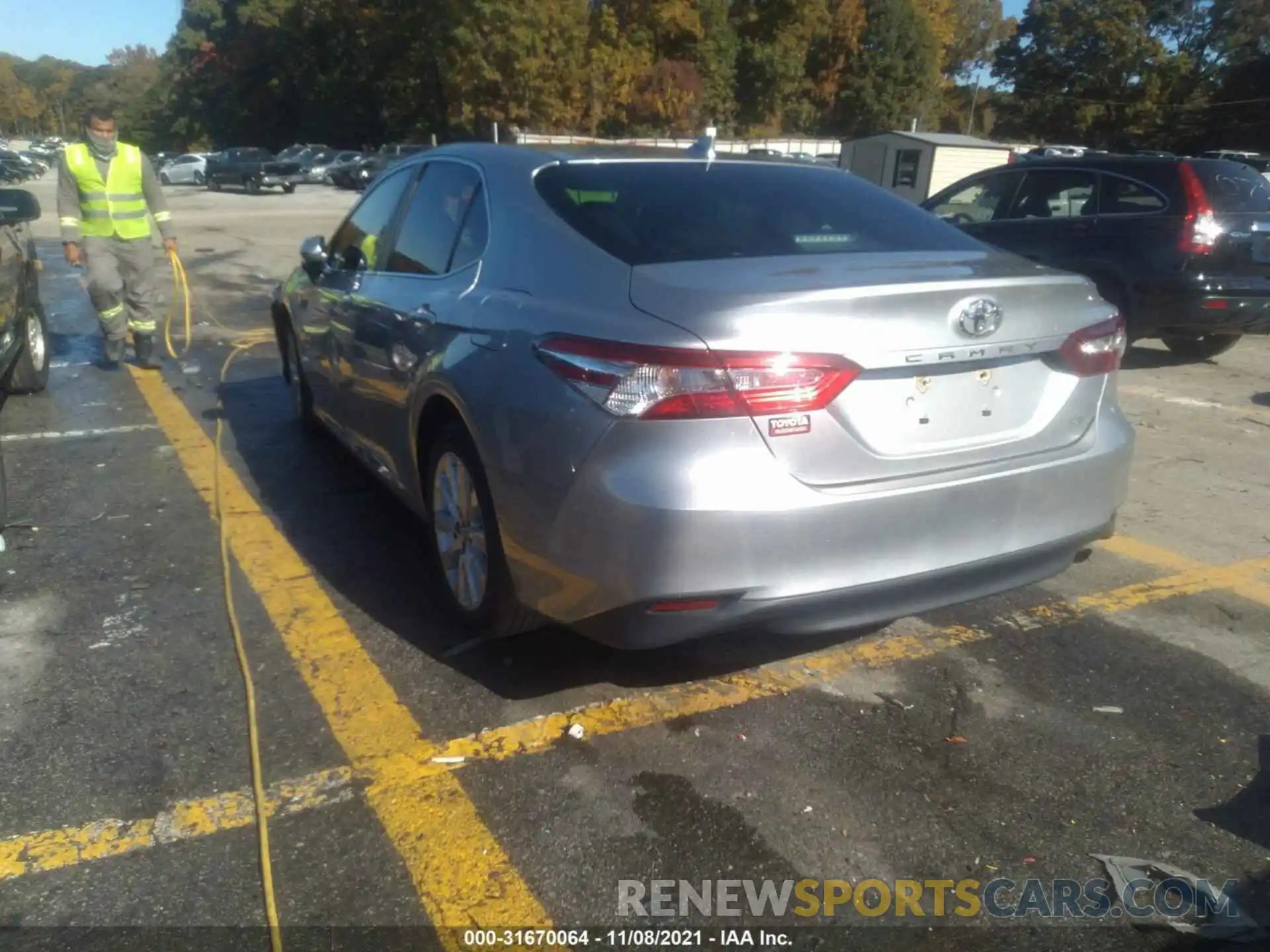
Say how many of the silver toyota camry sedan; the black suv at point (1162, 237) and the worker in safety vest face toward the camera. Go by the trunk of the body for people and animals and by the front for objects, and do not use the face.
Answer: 1

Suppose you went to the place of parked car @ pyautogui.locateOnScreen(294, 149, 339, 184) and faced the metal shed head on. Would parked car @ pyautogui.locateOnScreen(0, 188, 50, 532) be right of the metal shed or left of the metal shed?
right

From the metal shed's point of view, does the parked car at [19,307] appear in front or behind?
in front

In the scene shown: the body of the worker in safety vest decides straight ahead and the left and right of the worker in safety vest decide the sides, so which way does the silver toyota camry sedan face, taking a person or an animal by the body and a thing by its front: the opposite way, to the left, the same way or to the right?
the opposite way

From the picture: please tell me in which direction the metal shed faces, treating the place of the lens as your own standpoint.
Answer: facing the viewer and to the left of the viewer

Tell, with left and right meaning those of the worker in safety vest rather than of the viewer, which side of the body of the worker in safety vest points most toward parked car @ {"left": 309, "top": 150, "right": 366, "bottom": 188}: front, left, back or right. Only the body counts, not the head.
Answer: back

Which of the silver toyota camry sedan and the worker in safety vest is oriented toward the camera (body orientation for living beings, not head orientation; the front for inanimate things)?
the worker in safety vest

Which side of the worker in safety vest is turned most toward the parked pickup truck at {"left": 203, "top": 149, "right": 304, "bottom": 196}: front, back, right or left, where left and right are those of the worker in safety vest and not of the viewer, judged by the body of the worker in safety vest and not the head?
back

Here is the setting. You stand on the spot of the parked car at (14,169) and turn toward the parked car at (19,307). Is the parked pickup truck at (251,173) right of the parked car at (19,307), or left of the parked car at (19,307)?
left

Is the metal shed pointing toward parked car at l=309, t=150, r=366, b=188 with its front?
no

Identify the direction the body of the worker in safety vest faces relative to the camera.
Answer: toward the camera

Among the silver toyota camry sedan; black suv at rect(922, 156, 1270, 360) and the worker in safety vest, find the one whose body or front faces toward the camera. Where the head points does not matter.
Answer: the worker in safety vest

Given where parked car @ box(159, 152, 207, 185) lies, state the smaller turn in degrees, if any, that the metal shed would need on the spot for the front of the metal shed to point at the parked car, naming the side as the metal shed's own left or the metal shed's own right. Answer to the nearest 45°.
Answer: approximately 45° to the metal shed's own right

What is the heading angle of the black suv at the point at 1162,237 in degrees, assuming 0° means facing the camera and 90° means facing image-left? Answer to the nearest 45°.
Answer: approximately 135°

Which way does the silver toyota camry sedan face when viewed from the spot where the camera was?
facing away from the viewer and to the left of the viewer
